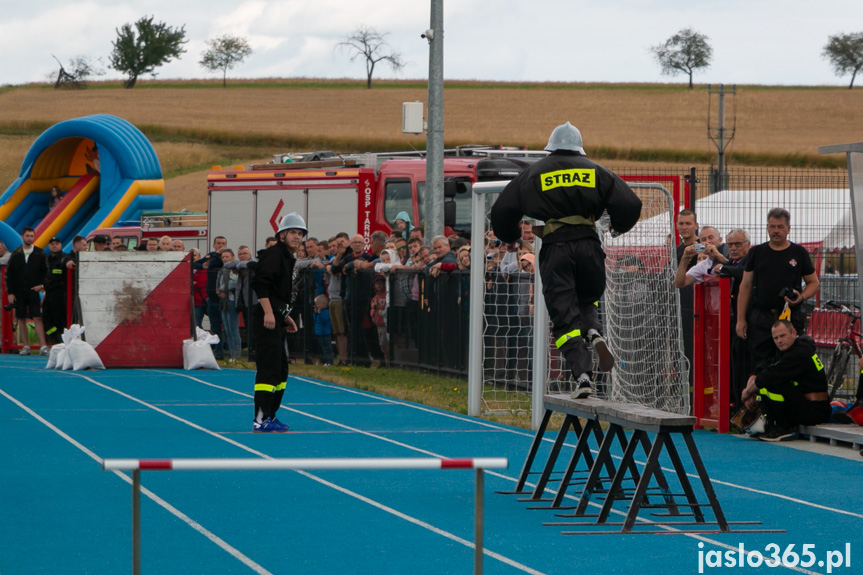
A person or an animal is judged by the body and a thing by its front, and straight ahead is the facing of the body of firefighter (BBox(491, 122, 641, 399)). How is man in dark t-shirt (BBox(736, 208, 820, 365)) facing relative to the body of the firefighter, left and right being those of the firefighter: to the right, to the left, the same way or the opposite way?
the opposite way

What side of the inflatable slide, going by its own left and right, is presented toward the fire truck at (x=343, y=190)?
left

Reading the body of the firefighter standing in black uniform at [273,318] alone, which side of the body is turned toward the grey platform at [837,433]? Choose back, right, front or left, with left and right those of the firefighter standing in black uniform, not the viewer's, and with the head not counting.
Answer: front

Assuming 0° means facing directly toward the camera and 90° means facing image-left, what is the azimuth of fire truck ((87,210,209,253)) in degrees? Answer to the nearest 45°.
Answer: approximately 90°

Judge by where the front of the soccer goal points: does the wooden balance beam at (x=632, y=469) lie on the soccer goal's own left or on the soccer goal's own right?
on the soccer goal's own left

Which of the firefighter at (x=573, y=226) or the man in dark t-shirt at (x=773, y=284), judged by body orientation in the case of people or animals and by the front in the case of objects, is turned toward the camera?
the man in dark t-shirt

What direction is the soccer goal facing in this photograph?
to the viewer's left

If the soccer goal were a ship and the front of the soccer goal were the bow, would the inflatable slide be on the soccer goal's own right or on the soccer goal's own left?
on the soccer goal's own right

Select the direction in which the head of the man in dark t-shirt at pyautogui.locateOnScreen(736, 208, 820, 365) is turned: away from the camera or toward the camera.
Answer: toward the camera

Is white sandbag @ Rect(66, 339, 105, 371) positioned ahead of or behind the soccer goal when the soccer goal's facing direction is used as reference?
ahead

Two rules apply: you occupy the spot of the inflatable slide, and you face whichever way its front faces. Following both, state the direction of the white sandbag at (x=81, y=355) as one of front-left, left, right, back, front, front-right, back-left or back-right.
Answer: front-left

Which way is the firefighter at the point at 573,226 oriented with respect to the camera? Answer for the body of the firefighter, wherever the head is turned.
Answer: away from the camera

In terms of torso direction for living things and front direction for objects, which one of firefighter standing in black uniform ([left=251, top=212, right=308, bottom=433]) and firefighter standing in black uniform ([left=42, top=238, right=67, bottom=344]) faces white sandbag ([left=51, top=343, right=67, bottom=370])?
firefighter standing in black uniform ([left=42, top=238, right=67, bottom=344])

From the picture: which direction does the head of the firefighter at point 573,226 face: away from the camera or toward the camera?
away from the camera

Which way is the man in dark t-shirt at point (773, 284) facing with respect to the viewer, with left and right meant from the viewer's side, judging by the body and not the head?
facing the viewer

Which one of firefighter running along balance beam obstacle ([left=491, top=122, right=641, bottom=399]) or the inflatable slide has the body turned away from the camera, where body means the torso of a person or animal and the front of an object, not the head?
the firefighter running along balance beam obstacle
